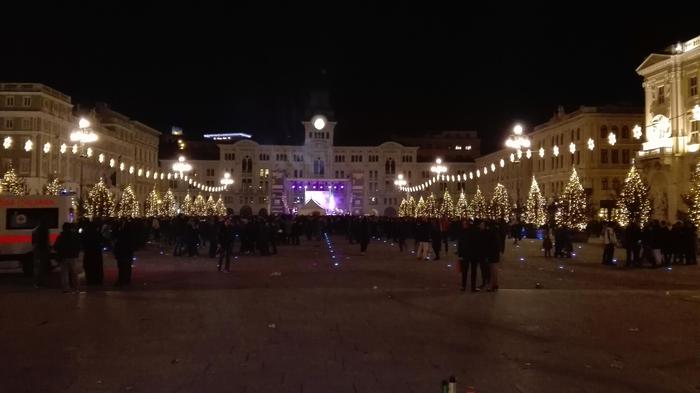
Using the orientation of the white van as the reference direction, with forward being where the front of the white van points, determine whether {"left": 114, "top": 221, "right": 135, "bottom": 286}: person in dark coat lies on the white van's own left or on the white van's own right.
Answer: on the white van's own left

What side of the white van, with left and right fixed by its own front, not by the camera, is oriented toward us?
left

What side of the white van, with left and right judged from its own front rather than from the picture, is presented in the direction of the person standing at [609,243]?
back

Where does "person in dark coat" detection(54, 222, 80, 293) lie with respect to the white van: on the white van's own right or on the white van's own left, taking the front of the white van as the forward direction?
on the white van's own left

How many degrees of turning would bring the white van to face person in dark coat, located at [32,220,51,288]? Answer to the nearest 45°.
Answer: approximately 90° to its left

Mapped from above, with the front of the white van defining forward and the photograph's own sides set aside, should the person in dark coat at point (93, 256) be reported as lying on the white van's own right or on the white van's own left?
on the white van's own left
